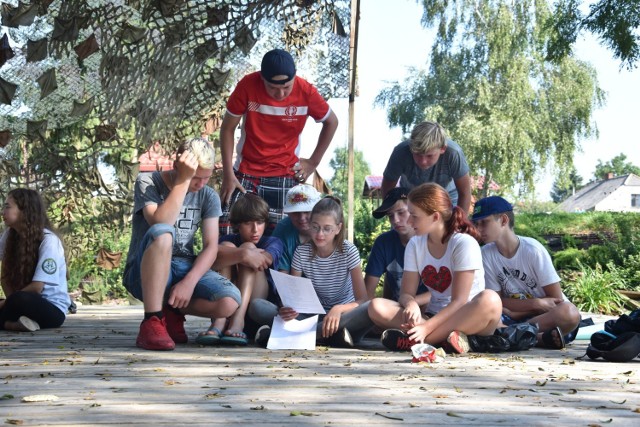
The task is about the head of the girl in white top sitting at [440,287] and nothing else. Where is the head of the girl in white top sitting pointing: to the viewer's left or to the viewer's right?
to the viewer's left

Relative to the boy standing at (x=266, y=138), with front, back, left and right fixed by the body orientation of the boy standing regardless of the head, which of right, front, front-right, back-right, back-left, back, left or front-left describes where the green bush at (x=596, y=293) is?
back-left

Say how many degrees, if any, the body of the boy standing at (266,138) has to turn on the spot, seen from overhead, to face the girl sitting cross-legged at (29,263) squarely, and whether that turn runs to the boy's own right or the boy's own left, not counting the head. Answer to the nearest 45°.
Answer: approximately 90° to the boy's own right

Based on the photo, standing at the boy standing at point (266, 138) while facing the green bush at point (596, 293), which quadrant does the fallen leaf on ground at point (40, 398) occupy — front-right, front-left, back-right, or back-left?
back-right

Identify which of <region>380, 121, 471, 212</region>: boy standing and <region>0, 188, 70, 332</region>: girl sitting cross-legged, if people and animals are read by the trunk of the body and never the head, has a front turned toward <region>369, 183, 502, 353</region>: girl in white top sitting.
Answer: the boy standing
